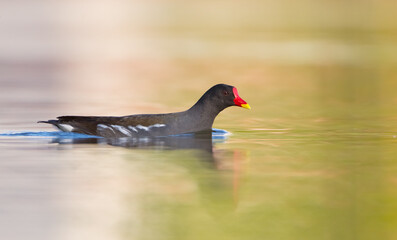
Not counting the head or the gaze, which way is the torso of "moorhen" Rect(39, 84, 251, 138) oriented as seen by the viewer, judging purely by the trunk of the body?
to the viewer's right
